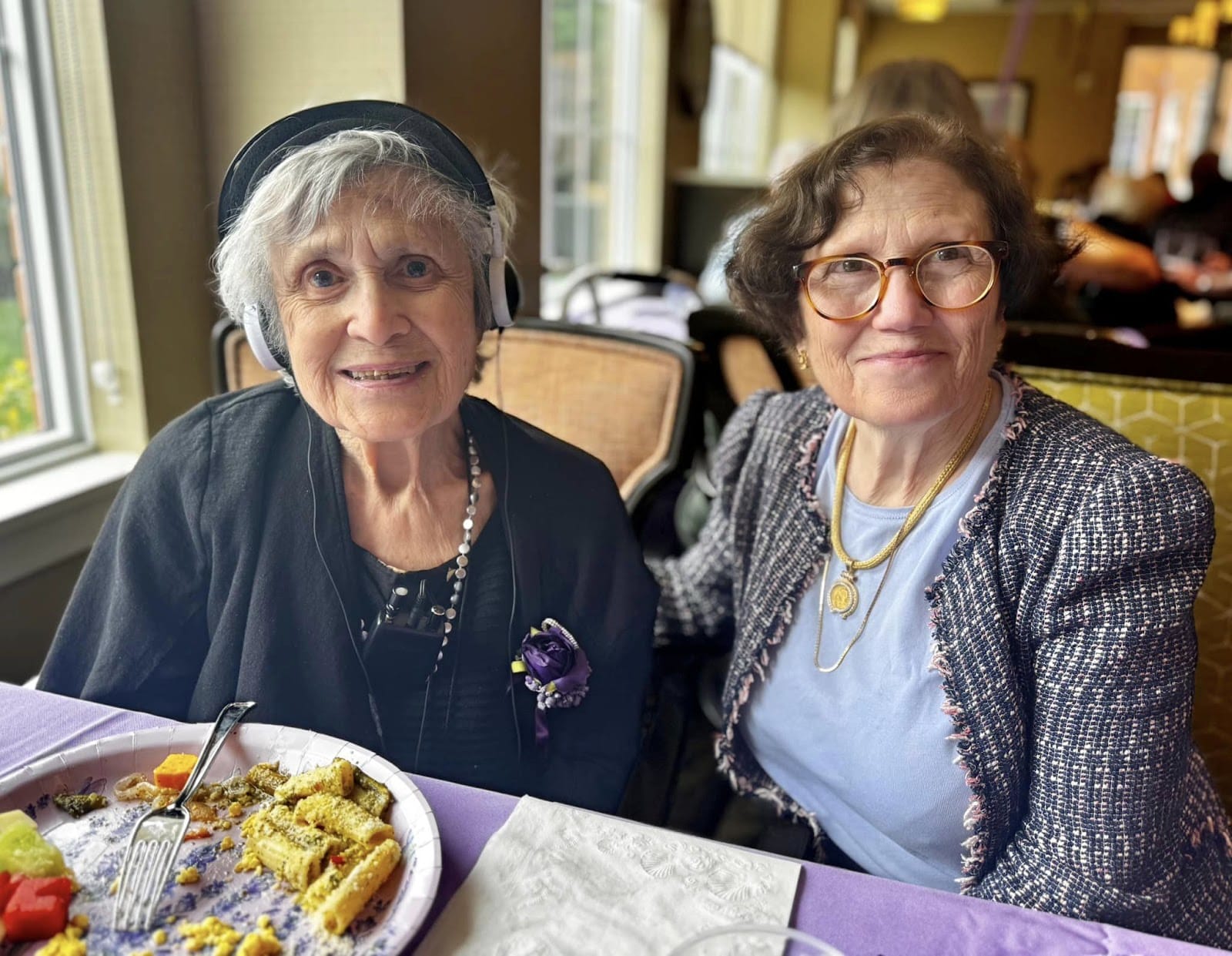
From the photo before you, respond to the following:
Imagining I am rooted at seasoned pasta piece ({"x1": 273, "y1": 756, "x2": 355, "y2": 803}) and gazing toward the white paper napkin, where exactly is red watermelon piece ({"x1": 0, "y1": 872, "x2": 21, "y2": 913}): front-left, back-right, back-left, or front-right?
back-right

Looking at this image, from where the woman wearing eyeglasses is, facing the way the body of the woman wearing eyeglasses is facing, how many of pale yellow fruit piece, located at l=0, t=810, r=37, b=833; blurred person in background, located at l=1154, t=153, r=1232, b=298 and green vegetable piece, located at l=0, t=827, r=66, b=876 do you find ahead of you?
2

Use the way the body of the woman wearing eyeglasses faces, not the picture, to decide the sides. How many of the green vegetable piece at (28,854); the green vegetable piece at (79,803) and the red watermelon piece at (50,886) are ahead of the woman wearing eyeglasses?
3

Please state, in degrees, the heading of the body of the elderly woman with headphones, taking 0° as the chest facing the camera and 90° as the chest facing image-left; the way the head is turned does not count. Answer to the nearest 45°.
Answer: approximately 0°

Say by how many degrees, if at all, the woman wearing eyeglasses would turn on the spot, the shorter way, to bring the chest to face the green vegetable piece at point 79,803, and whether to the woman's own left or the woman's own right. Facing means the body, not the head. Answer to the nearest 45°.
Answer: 0° — they already face it

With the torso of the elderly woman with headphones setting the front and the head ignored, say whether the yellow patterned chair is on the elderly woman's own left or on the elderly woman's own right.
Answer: on the elderly woman's own left
